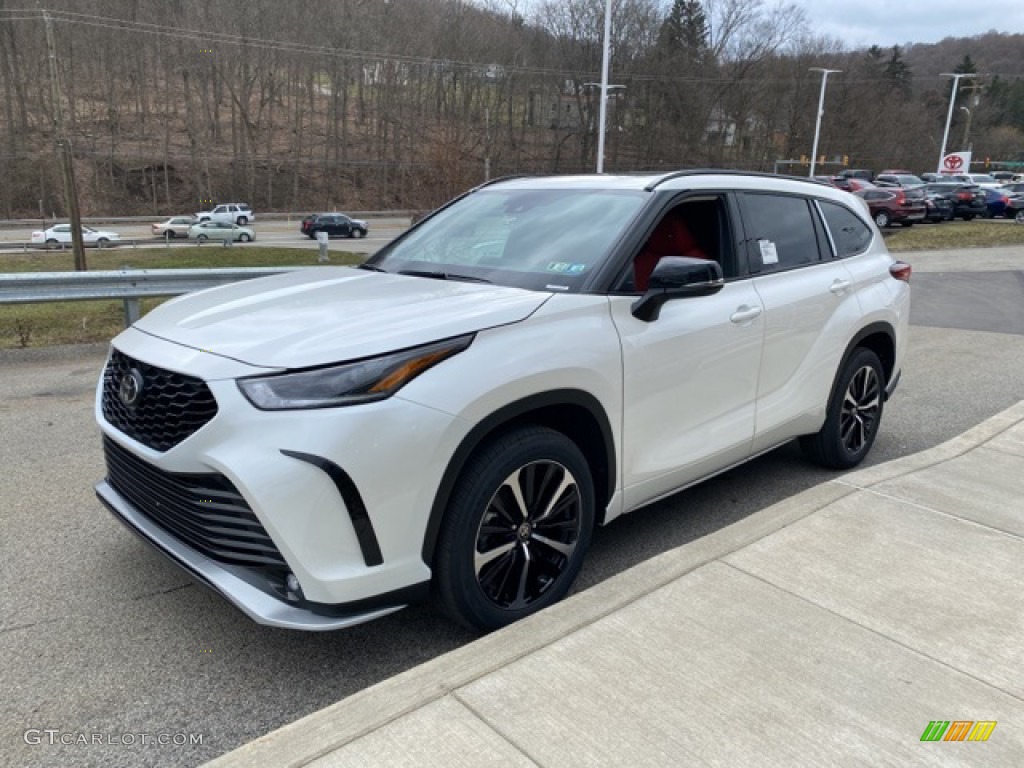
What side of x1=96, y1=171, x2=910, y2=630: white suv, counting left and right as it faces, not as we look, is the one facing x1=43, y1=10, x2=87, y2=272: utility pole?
right

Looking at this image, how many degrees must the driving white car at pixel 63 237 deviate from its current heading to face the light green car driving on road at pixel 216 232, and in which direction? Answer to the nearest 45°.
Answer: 0° — it already faces it

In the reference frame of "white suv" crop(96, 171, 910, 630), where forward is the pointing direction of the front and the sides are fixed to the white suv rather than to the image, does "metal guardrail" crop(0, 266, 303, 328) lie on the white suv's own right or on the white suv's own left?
on the white suv's own right

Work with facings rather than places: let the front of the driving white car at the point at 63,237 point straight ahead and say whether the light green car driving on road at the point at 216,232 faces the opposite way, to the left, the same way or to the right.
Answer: the same way

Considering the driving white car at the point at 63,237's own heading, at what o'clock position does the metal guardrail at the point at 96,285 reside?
The metal guardrail is roughly at 3 o'clock from the driving white car.

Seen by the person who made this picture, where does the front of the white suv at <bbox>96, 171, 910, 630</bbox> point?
facing the viewer and to the left of the viewer

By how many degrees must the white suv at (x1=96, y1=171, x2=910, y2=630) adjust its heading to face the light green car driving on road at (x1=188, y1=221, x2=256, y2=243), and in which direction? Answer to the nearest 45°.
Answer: approximately 135° to its right
